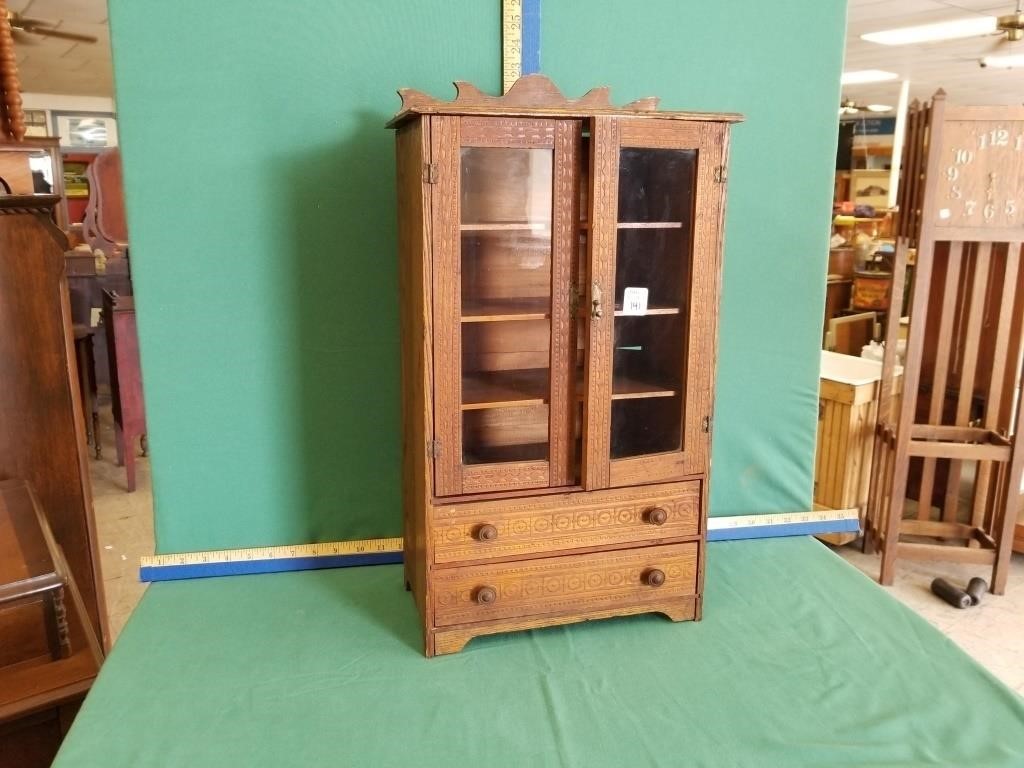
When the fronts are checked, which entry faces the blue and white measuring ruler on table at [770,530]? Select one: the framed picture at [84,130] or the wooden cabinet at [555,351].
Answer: the framed picture

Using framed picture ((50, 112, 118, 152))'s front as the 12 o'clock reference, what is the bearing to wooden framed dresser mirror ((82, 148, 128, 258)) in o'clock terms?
The wooden framed dresser mirror is roughly at 12 o'clock from the framed picture.

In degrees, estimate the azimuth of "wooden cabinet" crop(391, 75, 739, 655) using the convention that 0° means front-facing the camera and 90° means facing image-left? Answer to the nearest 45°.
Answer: approximately 0°

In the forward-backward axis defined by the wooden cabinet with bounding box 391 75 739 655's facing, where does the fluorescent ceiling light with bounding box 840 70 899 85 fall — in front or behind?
behind

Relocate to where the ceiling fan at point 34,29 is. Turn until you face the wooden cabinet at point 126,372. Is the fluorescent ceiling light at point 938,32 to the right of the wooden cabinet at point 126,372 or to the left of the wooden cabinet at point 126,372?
left

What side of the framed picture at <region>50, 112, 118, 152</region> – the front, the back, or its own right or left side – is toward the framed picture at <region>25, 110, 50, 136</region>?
right

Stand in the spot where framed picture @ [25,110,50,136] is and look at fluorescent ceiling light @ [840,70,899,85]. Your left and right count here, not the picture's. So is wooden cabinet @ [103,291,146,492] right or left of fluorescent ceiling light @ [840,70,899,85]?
right

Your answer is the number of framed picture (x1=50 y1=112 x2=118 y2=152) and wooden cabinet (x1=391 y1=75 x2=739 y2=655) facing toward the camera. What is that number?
2

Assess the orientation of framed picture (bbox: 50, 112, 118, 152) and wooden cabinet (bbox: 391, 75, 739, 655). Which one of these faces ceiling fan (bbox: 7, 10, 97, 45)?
the framed picture

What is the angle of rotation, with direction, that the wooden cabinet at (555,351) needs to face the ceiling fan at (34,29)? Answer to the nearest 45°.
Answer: approximately 135° to its right

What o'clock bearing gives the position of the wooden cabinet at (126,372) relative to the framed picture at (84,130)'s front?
The wooden cabinet is roughly at 12 o'clock from the framed picture.

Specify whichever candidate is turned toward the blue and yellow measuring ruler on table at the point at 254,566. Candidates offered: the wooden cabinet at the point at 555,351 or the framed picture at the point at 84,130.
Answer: the framed picture
